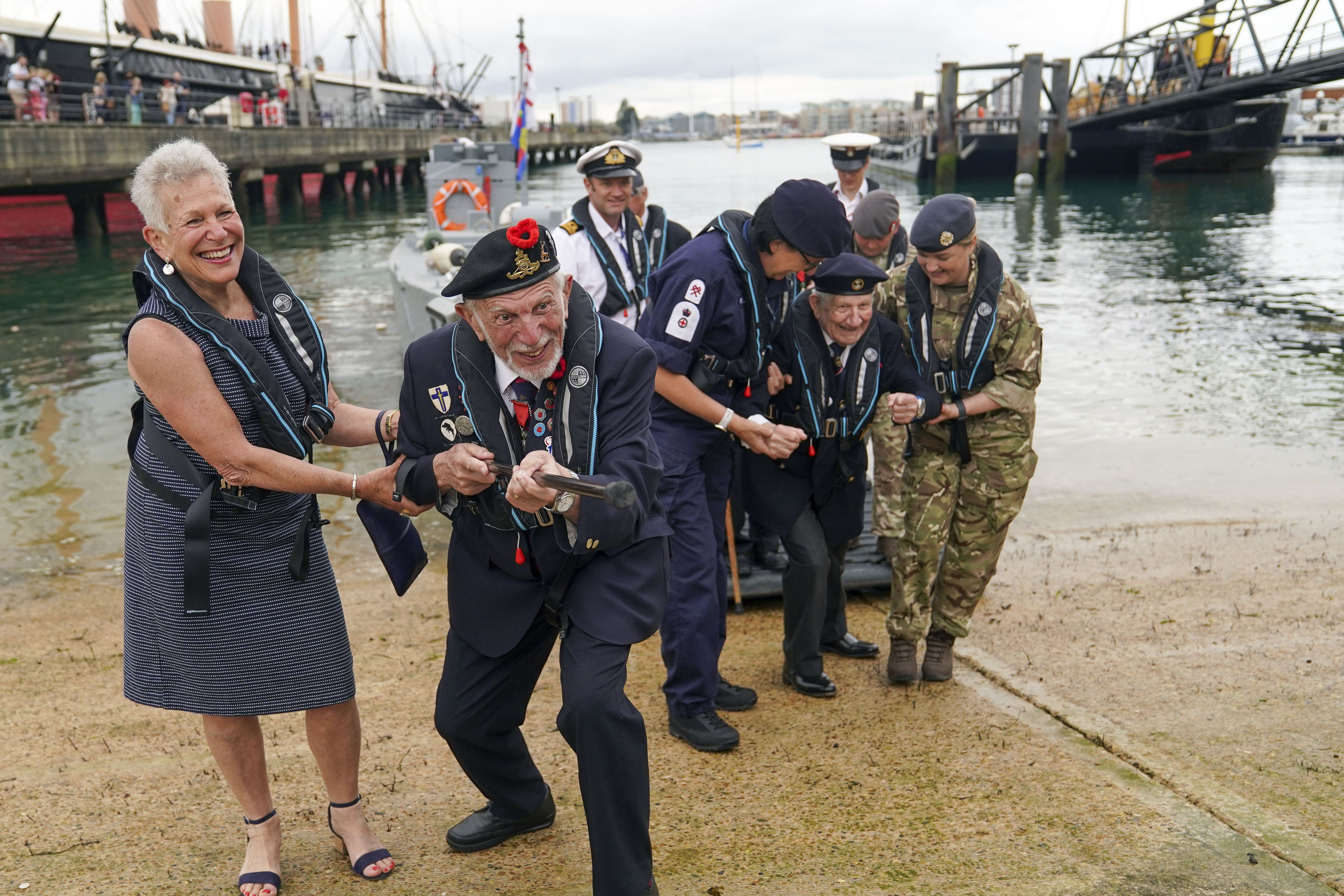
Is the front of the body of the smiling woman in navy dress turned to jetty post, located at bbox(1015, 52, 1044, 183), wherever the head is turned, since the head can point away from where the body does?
no

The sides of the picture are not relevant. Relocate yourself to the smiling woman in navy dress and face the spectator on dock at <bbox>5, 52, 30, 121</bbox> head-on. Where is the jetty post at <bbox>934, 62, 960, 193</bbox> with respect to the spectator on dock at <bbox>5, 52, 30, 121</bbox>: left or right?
right

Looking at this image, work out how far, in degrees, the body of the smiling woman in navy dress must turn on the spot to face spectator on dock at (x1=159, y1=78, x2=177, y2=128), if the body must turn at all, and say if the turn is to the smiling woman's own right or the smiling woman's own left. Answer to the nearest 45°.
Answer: approximately 135° to the smiling woman's own left

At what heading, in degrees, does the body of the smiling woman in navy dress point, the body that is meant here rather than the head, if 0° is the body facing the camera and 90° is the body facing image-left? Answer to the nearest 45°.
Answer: approximately 315°

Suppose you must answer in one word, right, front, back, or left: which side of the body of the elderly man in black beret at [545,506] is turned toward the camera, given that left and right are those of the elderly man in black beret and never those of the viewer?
front

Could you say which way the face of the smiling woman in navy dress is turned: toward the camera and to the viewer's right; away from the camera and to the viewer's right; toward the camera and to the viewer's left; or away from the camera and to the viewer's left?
toward the camera and to the viewer's right

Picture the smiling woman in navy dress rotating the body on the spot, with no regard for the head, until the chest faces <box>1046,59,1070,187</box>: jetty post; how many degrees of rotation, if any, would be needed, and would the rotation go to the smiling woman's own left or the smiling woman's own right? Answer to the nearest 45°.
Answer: approximately 90° to the smiling woman's own left

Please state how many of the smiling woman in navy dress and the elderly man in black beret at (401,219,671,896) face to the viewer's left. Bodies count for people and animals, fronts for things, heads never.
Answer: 0

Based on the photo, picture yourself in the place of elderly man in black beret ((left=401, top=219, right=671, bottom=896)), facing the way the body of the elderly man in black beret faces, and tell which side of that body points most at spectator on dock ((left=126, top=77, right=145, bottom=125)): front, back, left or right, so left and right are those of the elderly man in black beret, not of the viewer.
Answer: back

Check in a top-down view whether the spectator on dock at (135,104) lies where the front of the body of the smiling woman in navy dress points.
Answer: no

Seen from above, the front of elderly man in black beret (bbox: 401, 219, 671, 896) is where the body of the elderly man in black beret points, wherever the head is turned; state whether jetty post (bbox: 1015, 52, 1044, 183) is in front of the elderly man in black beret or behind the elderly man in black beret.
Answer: behind

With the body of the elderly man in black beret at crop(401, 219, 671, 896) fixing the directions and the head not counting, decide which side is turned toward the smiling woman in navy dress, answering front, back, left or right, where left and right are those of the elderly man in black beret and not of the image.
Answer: right

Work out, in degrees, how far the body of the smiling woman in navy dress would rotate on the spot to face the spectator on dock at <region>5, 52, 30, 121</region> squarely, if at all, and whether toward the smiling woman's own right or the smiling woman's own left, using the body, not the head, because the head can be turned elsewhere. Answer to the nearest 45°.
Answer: approximately 135° to the smiling woman's own left
